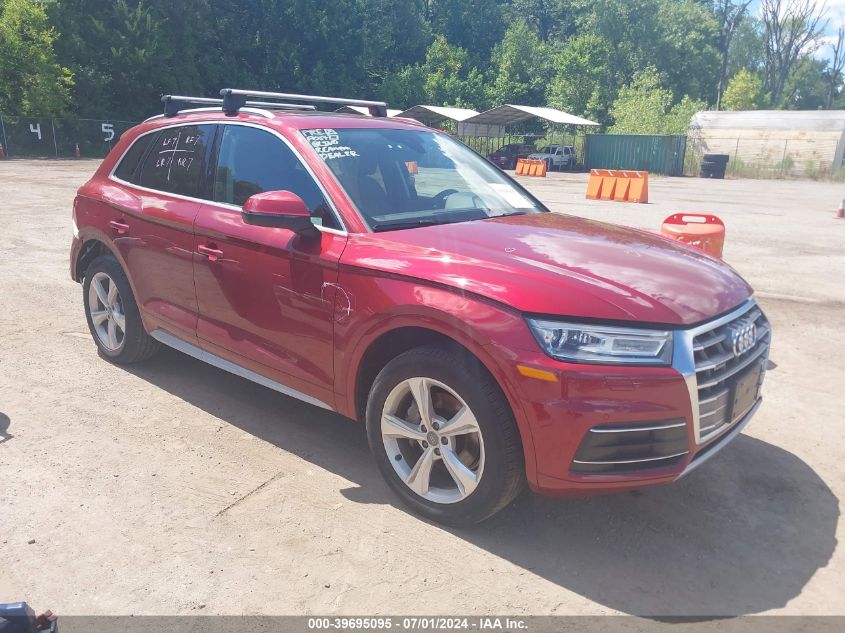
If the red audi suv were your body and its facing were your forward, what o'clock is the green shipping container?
The green shipping container is roughly at 8 o'clock from the red audi suv.

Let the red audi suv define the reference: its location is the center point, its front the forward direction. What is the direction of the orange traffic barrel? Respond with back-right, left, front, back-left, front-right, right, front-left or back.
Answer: left

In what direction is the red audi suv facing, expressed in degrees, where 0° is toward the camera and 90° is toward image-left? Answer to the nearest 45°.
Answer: approximately 315°

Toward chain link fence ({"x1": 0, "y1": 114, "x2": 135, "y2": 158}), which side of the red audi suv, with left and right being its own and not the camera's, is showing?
back

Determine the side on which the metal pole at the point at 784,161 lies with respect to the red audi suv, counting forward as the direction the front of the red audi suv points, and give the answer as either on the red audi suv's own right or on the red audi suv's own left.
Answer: on the red audi suv's own left

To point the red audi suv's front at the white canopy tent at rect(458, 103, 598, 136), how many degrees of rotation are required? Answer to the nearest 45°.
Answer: approximately 135° to its left

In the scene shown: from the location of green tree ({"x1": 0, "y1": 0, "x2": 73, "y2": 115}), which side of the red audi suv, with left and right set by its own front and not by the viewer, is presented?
back

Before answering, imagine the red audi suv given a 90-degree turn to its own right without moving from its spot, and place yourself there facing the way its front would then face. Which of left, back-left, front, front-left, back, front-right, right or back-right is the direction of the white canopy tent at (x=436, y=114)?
back-right
